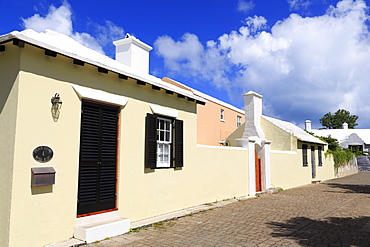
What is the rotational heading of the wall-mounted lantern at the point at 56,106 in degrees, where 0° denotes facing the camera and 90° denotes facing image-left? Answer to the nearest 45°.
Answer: approximately 315°
